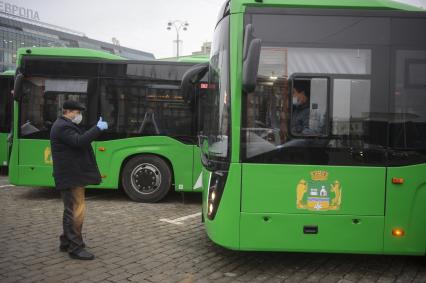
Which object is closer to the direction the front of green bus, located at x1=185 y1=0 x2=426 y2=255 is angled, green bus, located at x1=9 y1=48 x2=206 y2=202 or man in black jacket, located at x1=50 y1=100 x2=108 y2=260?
the man in black jacket

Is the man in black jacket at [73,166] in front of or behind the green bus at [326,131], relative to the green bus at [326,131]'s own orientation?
in front

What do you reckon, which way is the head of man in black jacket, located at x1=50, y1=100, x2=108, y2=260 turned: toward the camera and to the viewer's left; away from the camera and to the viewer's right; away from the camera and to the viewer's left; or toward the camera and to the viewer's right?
toward the camera and to the viewer's right

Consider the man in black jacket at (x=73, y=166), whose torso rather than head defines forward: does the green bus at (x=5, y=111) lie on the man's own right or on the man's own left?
on the man's own left

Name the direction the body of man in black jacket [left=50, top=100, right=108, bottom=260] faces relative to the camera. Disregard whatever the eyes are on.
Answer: to the viewer's right

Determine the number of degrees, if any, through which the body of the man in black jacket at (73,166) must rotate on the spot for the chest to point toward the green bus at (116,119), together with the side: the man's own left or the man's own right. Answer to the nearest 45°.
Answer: approximately 90° to the man's own left
